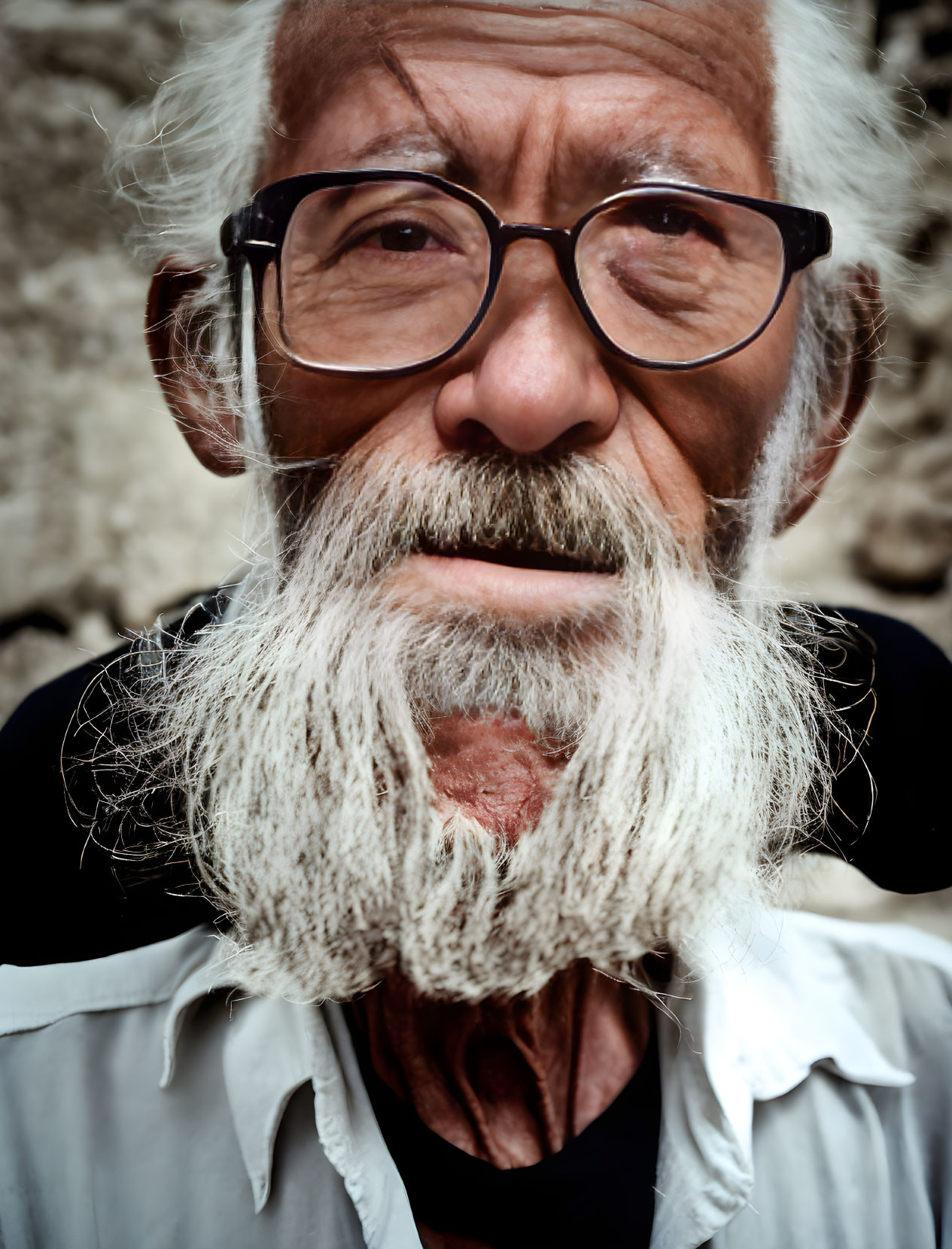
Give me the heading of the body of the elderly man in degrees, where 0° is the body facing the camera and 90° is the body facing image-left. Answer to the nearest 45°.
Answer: approximately 0°
